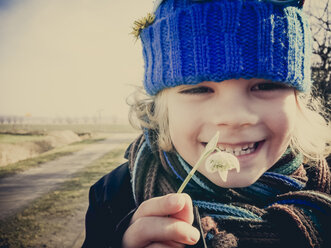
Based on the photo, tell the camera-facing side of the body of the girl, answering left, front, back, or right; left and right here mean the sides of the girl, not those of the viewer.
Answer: front

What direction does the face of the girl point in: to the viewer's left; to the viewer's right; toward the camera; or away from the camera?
toward the camera
